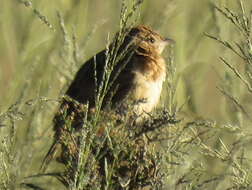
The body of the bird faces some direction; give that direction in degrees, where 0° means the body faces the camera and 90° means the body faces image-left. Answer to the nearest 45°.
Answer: approximately 270°
